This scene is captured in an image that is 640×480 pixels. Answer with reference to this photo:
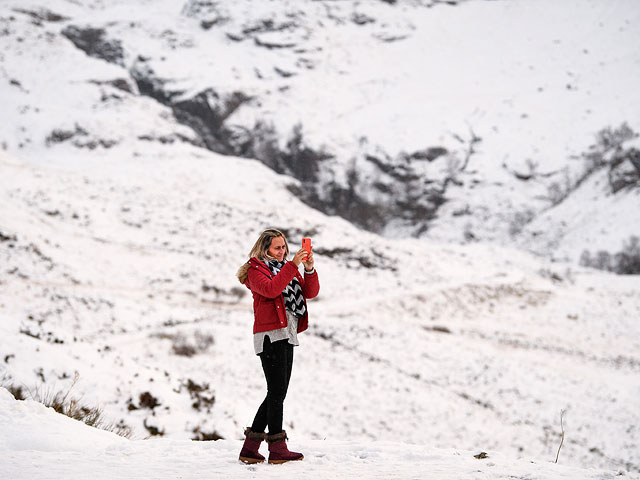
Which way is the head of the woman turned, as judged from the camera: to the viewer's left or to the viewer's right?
to the viewer's right

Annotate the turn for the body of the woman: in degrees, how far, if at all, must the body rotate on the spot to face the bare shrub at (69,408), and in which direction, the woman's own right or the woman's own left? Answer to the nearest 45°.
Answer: approximately 180°

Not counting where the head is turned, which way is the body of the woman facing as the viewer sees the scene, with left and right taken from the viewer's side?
facing the viewer and to the right of the viewer
